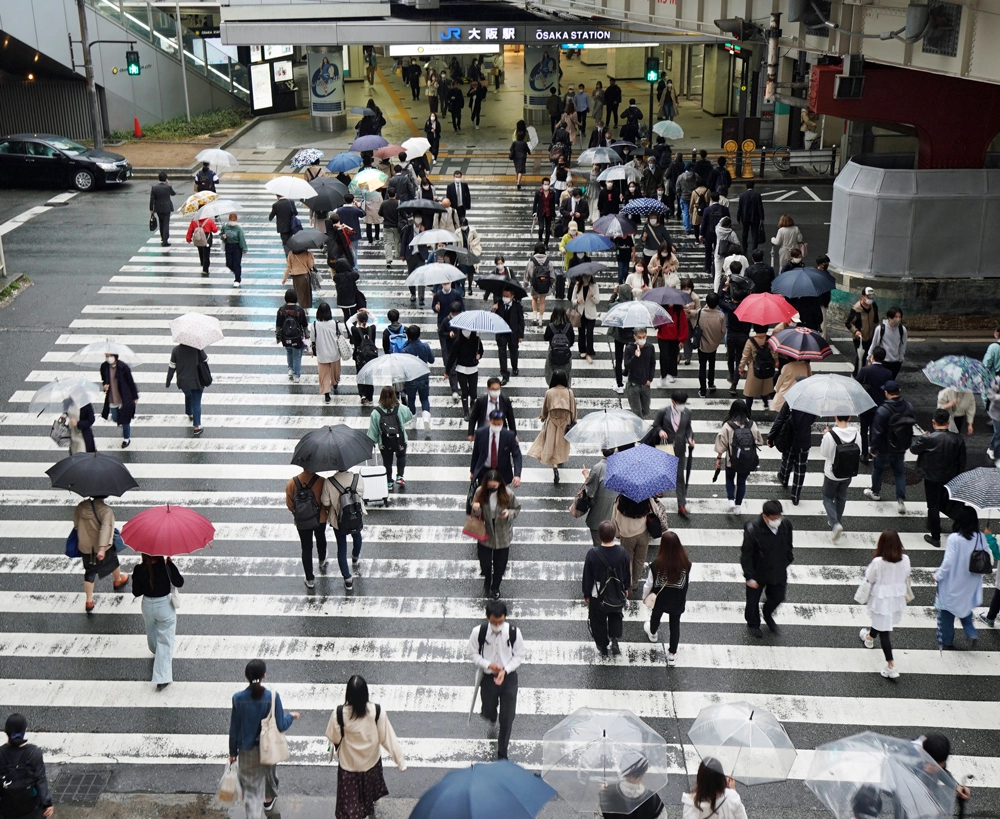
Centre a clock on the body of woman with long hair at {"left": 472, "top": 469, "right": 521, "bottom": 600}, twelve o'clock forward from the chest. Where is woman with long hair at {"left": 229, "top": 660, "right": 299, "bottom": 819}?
woman with long hair at {"left": 229, "top": 660, "right": 299, "bottom": 819} is roughly at 1 o'clock from woman with long hair at {"left": 472, "top": 469, "right": 521, "bottom": 600}.

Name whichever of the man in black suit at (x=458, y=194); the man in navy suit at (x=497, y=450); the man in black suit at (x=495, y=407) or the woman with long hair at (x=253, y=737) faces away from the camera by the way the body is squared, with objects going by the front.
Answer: the woman with long hair

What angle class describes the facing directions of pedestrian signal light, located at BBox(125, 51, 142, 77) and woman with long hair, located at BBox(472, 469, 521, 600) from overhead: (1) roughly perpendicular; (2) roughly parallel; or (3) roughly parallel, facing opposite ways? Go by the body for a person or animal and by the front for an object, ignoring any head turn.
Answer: roughly parallel

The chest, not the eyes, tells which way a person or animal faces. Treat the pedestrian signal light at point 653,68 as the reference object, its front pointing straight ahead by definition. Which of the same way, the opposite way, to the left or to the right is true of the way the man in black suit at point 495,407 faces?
the same way

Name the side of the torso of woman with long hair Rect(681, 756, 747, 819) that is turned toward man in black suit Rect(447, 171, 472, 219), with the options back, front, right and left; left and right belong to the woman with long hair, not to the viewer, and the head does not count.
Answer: front

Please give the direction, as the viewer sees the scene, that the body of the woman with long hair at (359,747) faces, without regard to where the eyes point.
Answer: away from the camera

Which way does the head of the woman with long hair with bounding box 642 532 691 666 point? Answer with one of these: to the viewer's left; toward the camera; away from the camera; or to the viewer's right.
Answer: away from the camera

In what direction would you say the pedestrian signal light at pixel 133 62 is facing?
toward the camera

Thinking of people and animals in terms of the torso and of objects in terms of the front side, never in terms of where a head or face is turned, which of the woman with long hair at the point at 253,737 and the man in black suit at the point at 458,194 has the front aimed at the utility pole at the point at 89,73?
the woman with long hair

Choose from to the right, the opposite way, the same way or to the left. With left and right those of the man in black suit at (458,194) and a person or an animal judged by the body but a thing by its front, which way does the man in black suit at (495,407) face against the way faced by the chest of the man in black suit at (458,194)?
the same way

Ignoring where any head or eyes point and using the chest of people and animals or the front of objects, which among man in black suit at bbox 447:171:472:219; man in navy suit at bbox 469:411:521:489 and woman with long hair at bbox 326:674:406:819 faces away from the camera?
the woman with long hair

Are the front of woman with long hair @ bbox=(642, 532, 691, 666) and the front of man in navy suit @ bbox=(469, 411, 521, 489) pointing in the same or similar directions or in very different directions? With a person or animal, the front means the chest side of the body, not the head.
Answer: very different directions

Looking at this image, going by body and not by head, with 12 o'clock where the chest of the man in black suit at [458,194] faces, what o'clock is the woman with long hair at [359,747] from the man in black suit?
The woman with long hair is roughly at 12 o'clock from the man in black suit.

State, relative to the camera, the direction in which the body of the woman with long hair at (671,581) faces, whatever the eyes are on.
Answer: away from the camera

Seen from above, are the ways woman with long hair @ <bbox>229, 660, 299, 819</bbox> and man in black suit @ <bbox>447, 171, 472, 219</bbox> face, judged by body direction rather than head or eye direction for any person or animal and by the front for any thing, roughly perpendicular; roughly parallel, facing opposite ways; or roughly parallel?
roughly parallel, facing opposite ways

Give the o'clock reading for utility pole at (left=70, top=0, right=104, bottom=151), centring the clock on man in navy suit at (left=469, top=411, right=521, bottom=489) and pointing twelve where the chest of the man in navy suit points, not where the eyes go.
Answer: The utility pole is roughly at 5 o'clock from the man in navy suit.

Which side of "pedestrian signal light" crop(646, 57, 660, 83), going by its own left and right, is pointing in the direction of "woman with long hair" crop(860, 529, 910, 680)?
front

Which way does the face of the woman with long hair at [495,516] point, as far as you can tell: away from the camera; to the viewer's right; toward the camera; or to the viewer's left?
toward the camera

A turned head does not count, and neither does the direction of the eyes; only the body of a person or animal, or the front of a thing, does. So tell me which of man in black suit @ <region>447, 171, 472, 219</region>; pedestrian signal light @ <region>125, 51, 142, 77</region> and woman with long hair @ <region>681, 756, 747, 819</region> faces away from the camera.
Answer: the woman with long hair
